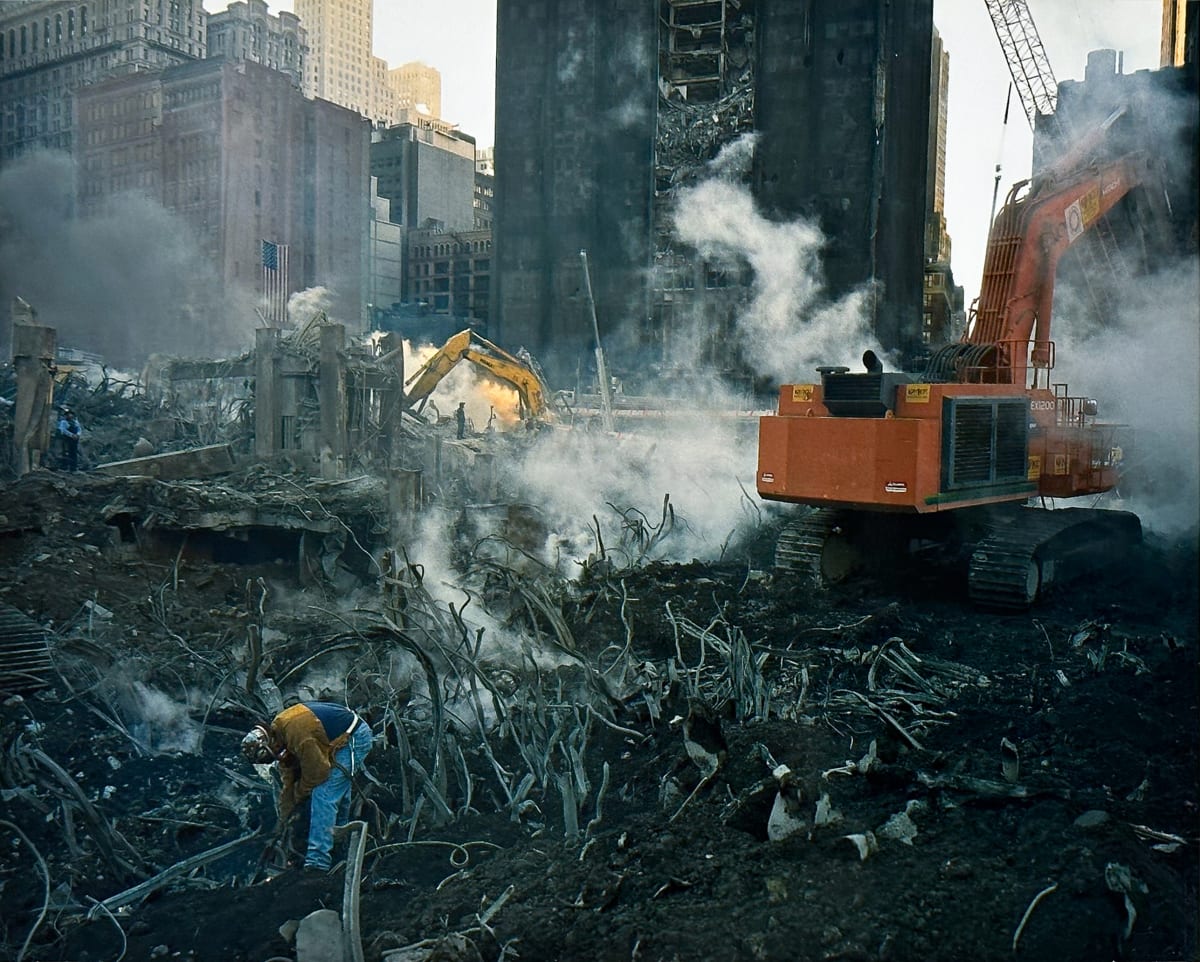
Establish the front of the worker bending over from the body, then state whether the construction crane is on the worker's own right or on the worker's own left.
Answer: on the worker's own right

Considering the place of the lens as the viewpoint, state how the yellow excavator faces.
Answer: facing to the left of the viewer

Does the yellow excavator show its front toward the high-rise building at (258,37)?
no

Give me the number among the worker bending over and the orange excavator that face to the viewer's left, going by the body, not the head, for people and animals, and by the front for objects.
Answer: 1

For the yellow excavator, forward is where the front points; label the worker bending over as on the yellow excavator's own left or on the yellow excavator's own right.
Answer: on the yellow excavator's own left

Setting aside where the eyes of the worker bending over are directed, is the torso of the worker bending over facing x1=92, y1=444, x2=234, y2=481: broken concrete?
no

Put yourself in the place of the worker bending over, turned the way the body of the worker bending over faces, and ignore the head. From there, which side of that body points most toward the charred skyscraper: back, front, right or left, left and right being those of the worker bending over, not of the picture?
right

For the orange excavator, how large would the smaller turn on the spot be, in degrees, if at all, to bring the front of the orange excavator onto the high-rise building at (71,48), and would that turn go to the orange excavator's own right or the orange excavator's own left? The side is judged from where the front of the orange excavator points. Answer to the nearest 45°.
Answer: approximately 90° to the orange excavator's own left

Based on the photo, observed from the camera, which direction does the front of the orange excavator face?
facing away from the viewer and to the right of the viewer

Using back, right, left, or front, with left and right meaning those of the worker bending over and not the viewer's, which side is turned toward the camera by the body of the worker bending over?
left

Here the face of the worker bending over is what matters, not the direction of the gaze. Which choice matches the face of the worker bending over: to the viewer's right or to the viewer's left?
to the viewer's left

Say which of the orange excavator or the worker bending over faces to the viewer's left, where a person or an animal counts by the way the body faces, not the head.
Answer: the worker bending over

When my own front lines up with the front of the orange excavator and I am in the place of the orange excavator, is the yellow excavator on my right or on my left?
on my left
